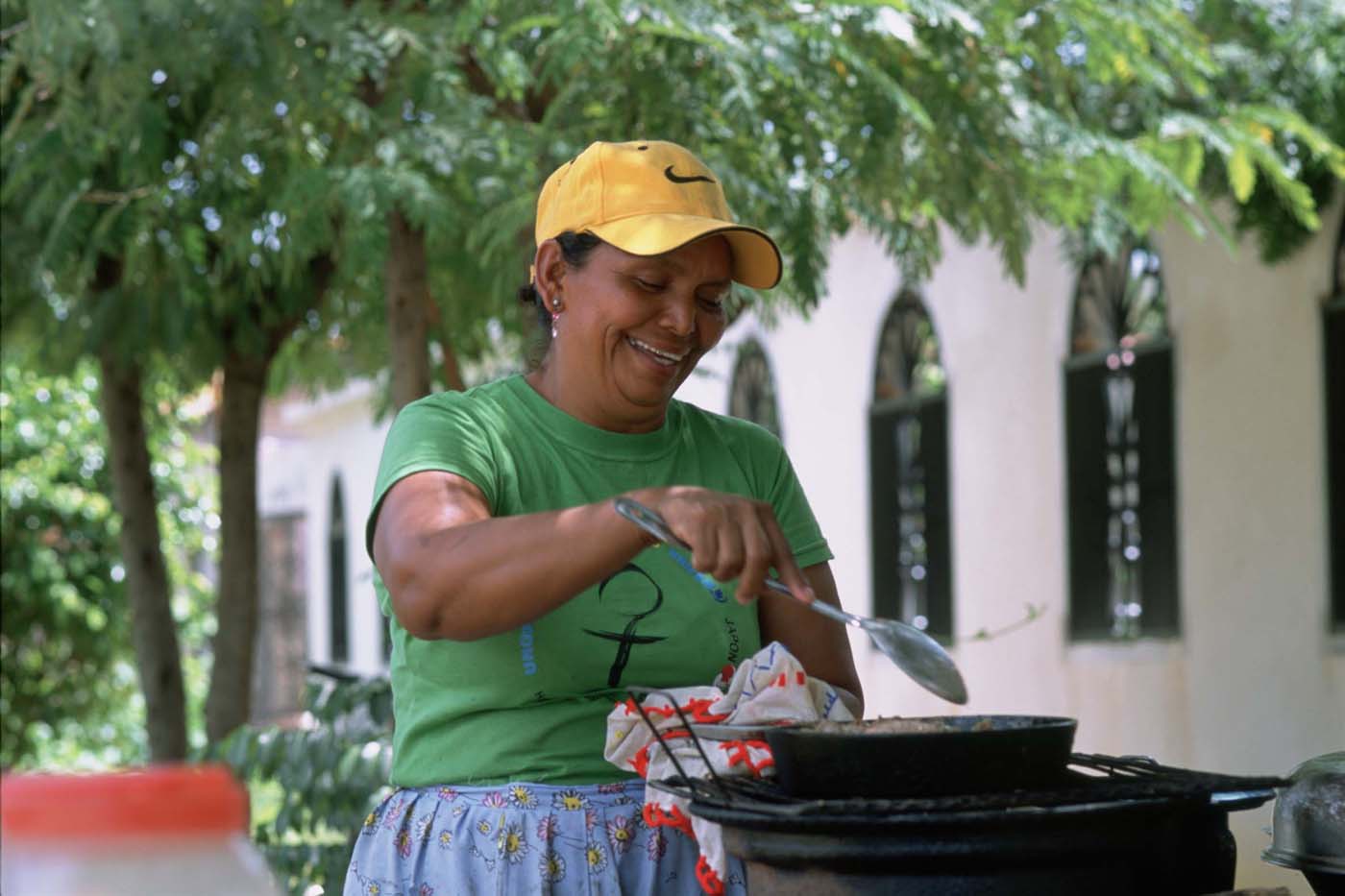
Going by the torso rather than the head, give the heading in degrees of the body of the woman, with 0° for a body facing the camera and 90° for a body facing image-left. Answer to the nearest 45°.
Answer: approximately 315°

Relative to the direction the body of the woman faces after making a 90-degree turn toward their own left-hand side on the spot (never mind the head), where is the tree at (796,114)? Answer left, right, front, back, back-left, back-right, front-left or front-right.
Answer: front-left

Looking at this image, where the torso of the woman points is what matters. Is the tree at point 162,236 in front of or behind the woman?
behind

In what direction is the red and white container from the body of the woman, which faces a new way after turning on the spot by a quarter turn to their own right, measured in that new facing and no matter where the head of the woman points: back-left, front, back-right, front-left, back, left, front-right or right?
front-left

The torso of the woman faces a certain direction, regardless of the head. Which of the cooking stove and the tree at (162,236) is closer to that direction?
the cooking stove

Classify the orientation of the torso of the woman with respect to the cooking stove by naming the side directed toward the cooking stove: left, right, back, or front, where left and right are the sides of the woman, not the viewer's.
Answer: front
